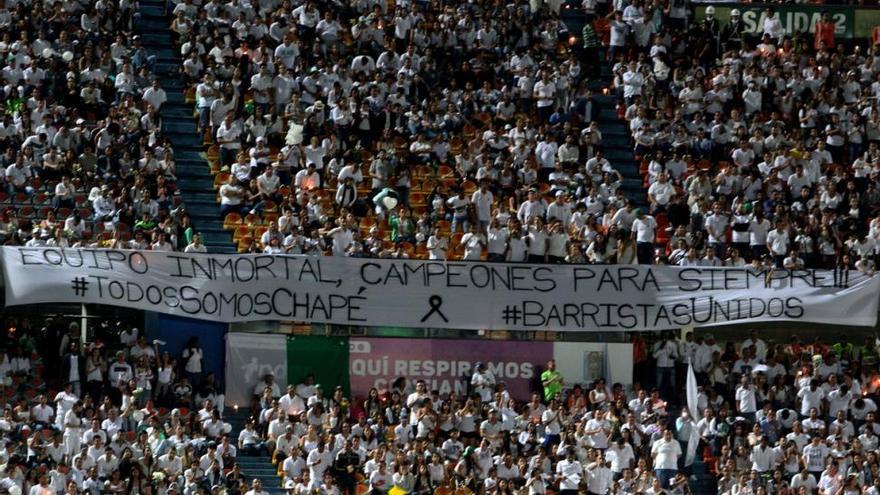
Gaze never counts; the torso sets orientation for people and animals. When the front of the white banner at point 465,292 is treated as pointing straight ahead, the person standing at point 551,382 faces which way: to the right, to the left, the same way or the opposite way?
the same way

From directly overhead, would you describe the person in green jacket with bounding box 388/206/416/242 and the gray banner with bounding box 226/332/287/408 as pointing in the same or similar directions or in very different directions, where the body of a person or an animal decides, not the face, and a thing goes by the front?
same or similar directions

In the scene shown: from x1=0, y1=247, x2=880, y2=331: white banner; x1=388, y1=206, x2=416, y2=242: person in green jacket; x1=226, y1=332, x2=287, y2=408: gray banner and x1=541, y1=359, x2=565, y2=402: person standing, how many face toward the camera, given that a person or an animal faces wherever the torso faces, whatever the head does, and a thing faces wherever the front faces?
4

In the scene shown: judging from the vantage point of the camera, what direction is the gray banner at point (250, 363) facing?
facing the viewer

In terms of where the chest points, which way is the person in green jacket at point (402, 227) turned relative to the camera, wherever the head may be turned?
toward the camera

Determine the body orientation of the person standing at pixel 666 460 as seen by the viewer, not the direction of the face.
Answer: toward the camera

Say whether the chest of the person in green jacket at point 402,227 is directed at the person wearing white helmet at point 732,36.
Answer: no

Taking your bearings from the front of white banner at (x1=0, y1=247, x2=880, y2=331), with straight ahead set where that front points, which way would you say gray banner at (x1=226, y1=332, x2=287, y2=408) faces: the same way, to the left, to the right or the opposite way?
the same way
